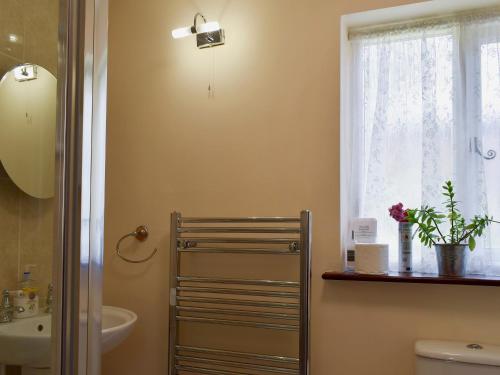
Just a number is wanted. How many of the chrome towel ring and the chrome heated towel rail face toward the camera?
2

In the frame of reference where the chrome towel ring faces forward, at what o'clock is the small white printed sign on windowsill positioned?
The small white printed sign on windowsill is roughly at 10 o'clock from the chrome towel ring.

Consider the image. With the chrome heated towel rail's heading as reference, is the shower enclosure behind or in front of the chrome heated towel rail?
in front

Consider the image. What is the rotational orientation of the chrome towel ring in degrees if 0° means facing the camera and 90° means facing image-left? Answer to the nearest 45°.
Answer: approximately 0°

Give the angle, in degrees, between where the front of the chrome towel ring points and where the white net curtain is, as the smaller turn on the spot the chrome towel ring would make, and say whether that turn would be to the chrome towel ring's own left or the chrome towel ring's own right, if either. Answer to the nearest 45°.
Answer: approximately 45° to the chrome towel ring's own left

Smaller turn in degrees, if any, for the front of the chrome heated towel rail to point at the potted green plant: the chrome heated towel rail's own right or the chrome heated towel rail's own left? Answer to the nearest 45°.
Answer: approximately 90° to the chrome heated towel rail's own left
